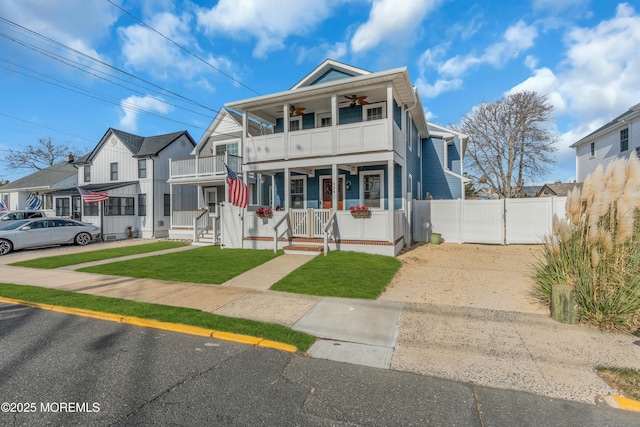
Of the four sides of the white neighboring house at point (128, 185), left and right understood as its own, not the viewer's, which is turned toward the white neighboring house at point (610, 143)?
left

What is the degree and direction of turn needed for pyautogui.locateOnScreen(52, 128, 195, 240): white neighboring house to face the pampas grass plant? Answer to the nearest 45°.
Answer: approximately 45° to its left

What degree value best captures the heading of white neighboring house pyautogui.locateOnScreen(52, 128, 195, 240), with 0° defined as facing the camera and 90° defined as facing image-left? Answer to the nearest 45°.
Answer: approximately 45°

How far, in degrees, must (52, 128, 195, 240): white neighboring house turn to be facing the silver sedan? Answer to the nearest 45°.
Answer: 0° — it already faces it

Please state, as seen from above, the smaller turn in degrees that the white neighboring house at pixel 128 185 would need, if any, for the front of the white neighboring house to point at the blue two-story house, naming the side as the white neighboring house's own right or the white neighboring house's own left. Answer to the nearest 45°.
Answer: approximately 90° to the white neighboring house's own left

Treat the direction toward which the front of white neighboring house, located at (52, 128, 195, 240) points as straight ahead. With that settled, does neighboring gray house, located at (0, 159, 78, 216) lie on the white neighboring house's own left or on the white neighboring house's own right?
on the white neighboring house's own right

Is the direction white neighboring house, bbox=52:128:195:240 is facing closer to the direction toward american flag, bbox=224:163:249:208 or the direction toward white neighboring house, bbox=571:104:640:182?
the american flag

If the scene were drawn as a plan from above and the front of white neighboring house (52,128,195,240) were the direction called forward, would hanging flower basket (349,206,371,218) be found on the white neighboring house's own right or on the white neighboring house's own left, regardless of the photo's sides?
on the white neighboring house's own left
